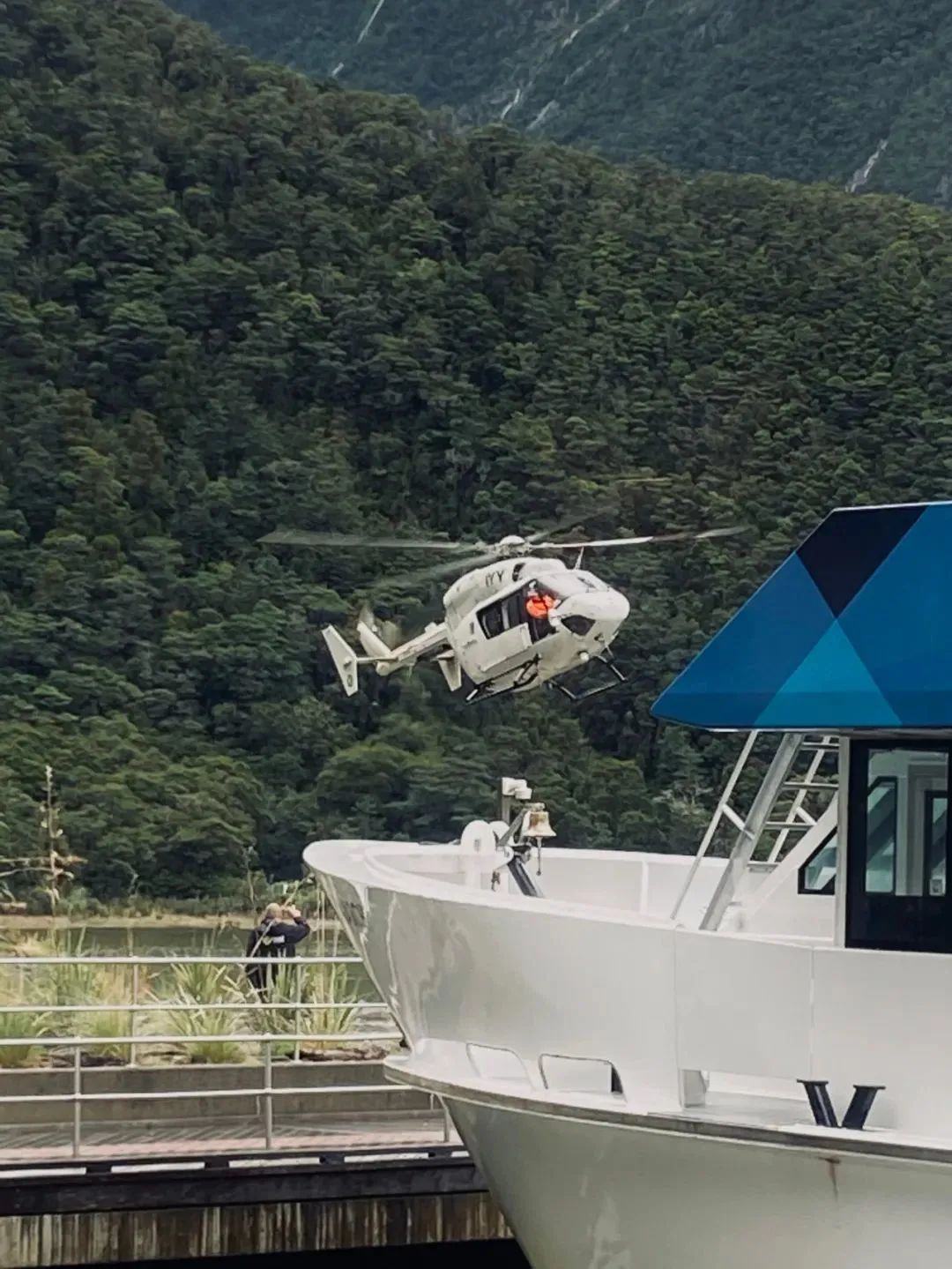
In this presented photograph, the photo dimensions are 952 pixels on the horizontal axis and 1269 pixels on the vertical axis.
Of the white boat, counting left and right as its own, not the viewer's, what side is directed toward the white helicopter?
right

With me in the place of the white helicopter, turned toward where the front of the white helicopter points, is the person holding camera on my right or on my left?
on my right

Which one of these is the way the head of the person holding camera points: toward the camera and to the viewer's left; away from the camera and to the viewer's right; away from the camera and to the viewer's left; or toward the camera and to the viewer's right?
away from the camera and to the viewer's right

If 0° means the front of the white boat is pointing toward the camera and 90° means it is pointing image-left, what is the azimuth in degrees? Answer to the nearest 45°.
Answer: approximately 90°

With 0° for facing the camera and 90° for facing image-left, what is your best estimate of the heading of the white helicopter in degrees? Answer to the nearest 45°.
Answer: approximately 315°

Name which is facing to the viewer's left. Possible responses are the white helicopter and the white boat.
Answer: the white boat

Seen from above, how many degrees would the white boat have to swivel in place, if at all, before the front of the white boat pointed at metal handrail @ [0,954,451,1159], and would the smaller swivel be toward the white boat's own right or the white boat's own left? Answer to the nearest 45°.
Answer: approximately 45° to the white boat's own right

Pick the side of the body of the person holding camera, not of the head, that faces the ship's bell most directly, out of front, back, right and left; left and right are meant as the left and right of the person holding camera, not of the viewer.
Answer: right
